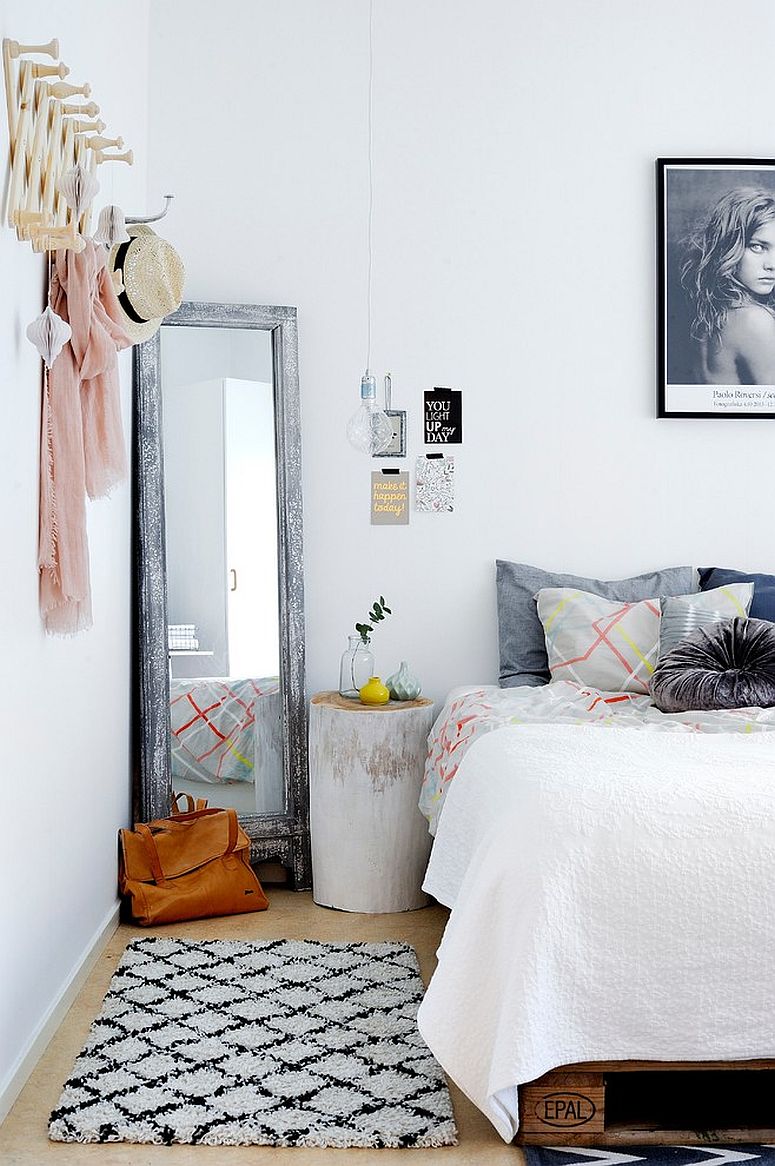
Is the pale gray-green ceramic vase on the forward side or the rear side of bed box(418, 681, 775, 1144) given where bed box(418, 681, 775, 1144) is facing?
on the rear side

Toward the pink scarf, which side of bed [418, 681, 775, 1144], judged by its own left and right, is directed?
right

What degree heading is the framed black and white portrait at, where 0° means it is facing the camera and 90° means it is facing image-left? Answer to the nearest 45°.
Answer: approximately 0°

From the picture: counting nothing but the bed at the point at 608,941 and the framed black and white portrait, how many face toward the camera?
2

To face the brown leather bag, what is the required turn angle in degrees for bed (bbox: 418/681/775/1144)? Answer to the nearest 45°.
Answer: approximately 135° to its right

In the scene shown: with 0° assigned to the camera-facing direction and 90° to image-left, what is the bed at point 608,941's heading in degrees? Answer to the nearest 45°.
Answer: approximately 0°
